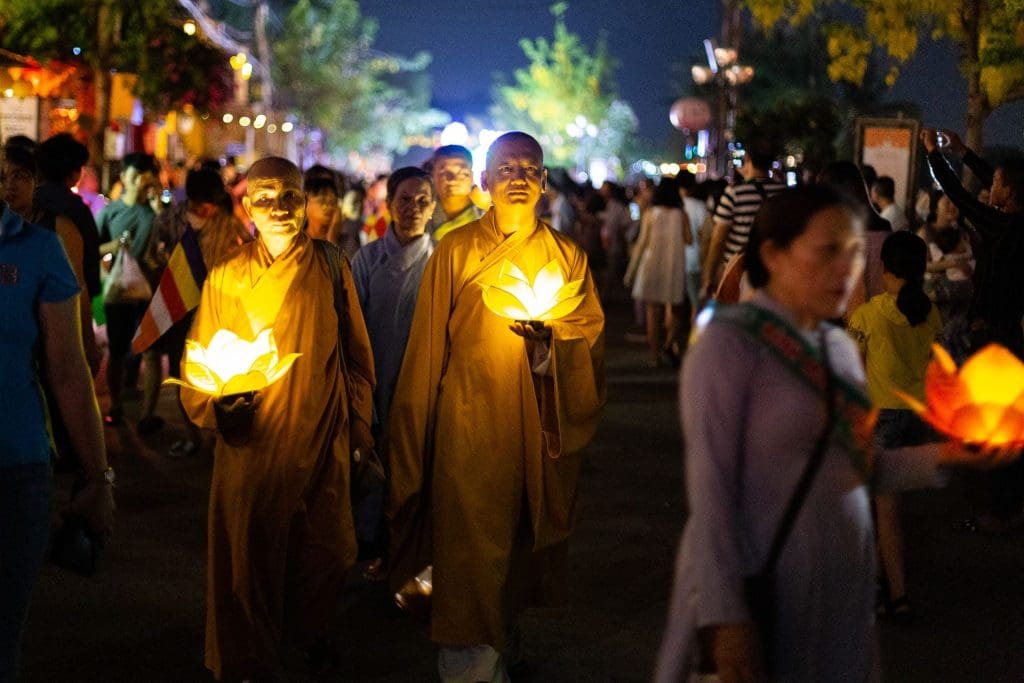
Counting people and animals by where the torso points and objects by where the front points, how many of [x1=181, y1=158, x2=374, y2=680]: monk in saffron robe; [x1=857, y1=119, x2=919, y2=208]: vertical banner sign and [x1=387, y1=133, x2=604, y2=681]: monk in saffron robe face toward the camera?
3

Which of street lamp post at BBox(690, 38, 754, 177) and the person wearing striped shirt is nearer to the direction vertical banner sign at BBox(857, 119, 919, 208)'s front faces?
the person wearing striped shirt

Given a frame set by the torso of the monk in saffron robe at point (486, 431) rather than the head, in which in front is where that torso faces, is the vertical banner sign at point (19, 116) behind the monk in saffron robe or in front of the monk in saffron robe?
behind

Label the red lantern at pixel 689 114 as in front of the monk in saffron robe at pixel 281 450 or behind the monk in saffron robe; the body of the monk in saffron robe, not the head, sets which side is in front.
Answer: behind

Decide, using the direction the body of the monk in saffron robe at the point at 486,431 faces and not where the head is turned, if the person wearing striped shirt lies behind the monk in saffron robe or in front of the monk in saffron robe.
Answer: behind

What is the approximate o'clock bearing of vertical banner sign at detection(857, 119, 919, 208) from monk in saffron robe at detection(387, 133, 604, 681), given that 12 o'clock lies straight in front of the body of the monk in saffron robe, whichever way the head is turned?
The vertical banner sign is roughly at 7 o'clock from the monk in saffron robe.

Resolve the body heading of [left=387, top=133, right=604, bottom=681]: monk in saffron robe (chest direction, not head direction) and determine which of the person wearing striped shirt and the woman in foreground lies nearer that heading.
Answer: the woman in foreground

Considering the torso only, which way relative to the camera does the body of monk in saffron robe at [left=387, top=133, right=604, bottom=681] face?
toward the camera

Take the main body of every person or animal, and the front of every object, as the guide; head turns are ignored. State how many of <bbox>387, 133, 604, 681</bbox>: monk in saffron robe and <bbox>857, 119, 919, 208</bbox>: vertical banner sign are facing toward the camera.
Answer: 2

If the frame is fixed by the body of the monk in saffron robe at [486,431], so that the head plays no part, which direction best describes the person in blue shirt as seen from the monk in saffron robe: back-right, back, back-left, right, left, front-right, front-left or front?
front-right

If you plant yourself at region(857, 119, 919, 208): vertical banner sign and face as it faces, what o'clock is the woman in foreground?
The woman in foreground is roughly at 12 o'clock from the vertical banner sign.

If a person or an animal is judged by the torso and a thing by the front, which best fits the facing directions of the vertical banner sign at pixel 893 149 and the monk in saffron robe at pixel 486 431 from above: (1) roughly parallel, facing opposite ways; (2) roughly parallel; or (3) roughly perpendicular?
roughly parallel

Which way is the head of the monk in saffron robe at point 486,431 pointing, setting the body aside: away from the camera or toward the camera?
toward the camera

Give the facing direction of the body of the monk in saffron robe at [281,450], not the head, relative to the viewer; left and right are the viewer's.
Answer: facing the viewer

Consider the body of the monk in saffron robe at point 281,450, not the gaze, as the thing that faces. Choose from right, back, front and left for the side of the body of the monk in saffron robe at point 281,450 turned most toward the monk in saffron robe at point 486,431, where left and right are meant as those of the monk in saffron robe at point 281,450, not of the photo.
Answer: left

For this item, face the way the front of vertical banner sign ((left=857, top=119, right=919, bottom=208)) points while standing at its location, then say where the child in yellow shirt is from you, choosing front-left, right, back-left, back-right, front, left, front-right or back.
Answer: front
